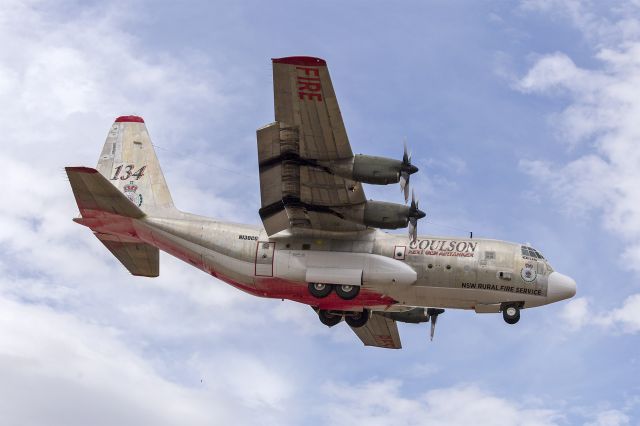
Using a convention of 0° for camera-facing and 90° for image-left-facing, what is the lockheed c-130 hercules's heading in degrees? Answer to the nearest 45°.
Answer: approximately 270°
